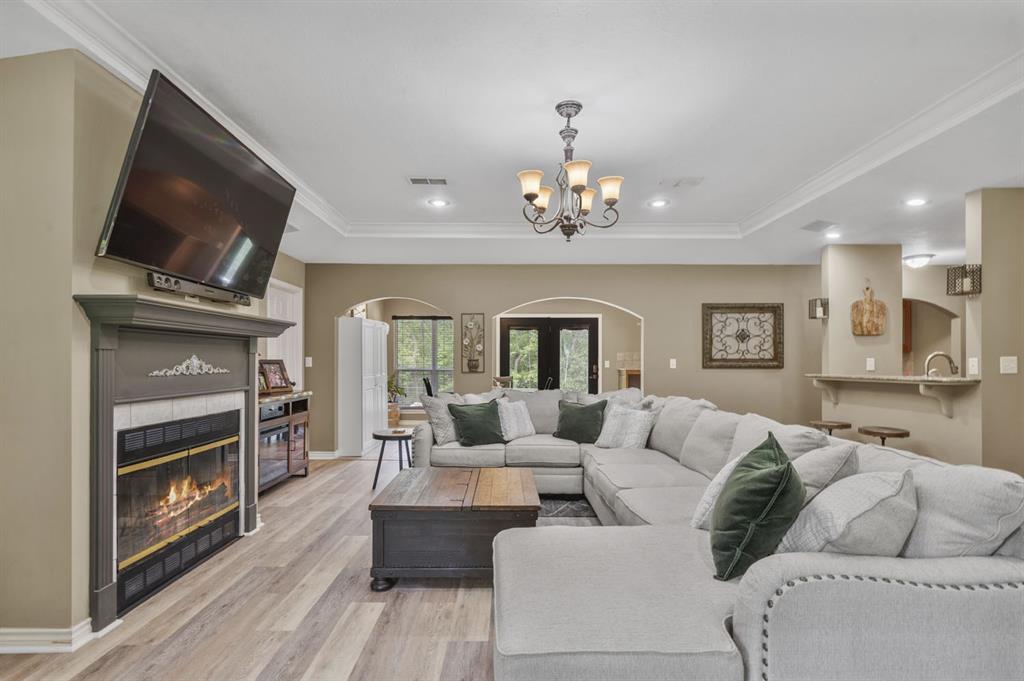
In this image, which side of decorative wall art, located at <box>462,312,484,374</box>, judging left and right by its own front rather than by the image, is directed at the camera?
front

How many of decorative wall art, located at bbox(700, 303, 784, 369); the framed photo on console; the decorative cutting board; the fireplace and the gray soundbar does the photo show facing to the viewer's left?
0

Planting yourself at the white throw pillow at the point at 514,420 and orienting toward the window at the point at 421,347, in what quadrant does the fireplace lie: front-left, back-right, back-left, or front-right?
back-left

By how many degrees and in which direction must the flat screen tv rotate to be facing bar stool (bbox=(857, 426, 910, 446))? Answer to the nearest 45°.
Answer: approximately 45° to its left

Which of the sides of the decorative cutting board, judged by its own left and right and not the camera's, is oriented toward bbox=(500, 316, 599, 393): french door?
right

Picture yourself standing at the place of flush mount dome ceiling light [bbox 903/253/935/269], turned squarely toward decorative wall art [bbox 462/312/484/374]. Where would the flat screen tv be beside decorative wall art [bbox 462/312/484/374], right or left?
left

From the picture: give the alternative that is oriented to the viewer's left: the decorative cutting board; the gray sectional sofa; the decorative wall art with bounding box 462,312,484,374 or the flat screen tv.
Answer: the gray sectional sofa

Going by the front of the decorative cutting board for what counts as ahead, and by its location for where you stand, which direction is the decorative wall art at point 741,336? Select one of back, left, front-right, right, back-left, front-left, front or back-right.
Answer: right

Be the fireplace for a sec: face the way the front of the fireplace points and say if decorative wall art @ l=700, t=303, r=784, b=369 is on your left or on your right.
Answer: on your left

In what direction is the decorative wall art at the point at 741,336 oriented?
toward the camera

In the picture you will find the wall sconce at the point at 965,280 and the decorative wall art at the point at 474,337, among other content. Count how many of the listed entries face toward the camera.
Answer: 2

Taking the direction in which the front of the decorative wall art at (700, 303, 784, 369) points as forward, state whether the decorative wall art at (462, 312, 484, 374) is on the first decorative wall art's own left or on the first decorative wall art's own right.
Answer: on the first decorative wall art's own right

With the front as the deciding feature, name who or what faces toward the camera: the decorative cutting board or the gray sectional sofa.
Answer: the decorative cutting board

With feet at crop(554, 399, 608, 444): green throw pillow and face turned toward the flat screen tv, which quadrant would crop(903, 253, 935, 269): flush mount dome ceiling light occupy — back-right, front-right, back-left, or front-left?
back-left

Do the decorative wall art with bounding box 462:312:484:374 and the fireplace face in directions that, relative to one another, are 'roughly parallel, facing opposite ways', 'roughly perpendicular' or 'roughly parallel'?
roughly perpendicular

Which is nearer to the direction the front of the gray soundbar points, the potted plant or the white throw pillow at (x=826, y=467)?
the white throw pillow

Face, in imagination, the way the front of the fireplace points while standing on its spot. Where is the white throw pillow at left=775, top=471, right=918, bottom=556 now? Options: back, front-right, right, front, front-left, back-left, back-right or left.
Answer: front

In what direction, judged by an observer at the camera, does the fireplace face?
facing the viewer and to the right of the viewer

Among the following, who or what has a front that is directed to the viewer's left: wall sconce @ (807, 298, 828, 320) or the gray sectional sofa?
the gray sectional sofa

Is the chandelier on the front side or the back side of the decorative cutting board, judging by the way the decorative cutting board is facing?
on the front side
